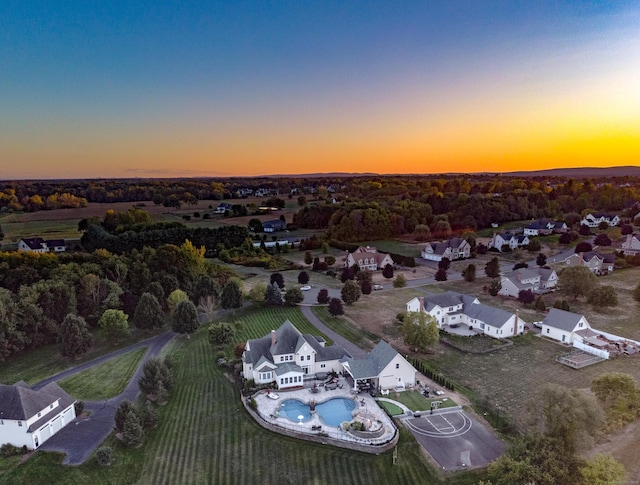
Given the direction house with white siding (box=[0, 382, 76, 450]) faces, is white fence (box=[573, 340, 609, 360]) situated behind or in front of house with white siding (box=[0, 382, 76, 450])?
in front

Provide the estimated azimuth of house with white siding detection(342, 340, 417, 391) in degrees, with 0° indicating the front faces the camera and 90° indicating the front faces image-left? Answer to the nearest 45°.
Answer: approximately 45°

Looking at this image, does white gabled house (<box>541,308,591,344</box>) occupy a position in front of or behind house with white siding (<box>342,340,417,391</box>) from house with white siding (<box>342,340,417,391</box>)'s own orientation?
behind

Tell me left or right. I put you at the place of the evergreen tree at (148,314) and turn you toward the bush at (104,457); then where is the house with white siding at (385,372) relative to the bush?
left

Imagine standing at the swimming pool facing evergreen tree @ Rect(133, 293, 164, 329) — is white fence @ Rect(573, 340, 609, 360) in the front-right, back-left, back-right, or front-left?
back-right

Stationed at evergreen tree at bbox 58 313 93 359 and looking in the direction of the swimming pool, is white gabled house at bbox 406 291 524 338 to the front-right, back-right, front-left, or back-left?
front-left

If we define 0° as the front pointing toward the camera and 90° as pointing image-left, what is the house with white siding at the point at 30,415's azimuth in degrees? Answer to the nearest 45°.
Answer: approximately 315°

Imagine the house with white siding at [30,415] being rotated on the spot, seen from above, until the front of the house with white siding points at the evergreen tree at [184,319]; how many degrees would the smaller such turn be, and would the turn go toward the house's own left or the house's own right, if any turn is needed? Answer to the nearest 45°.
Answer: approximately 90° to the house's own left

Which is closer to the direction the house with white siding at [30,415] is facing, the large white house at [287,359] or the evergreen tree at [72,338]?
the large white house
